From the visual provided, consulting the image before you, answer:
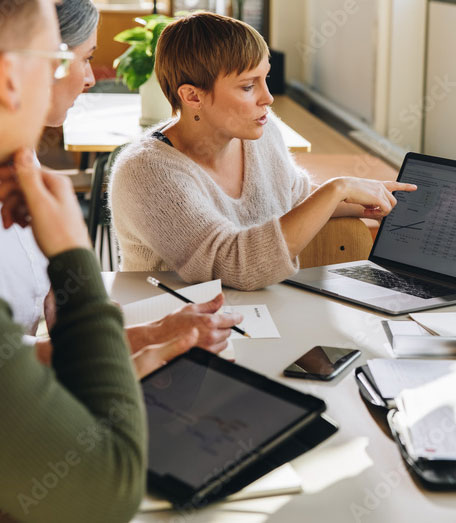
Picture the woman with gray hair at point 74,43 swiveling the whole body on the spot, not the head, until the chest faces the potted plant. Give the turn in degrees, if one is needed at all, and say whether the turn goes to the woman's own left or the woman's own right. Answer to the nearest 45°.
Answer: approximately 90° to the woman's own left

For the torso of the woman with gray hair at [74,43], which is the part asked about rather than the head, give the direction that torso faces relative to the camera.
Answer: to the viewer's right

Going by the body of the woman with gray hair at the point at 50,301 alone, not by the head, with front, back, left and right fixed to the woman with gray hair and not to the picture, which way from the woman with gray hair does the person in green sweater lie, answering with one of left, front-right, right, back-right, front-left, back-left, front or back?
right

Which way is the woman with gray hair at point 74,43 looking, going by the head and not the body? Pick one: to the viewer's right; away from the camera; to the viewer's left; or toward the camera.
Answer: to the viewer's right

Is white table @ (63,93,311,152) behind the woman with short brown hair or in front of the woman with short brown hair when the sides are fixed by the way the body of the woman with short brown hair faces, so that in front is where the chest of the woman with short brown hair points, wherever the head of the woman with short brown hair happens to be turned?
behind

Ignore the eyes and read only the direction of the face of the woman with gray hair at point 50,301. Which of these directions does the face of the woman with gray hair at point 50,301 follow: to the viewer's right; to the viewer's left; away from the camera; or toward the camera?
to the viewer's right

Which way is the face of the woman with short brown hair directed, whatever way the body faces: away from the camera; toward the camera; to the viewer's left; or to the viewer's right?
to the viewer's right

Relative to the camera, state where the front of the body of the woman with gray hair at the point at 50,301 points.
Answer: to the viewer's right

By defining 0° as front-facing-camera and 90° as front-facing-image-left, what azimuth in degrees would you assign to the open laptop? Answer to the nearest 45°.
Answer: approximately 45°

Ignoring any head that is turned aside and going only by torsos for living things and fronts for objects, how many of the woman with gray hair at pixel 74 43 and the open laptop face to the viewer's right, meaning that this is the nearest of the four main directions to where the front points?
1

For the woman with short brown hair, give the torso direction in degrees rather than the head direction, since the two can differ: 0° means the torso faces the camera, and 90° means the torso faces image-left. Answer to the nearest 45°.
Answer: approximately 315°

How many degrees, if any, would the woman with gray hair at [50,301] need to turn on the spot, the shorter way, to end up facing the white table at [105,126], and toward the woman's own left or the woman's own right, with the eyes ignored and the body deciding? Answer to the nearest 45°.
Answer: approximately 90° to the woman's own left
